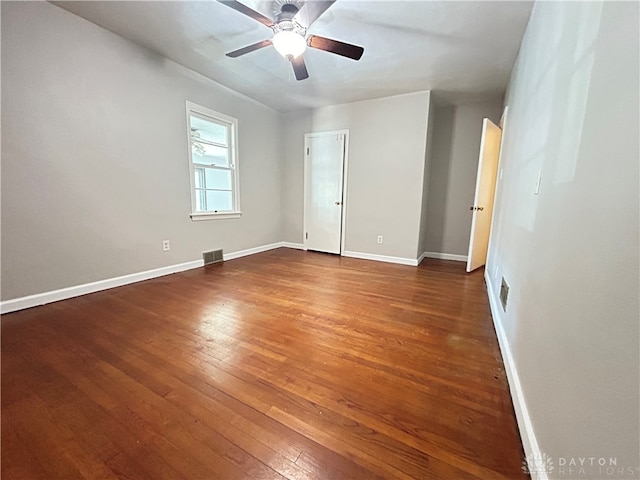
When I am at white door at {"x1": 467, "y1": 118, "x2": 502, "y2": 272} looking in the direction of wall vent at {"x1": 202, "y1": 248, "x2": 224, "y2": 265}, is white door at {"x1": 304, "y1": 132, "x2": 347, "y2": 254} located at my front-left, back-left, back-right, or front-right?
front-right

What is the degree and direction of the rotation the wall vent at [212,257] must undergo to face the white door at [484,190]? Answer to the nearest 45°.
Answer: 0° — it already faces it

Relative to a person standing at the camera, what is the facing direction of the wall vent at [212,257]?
facing the viewer and to the right of the viewer

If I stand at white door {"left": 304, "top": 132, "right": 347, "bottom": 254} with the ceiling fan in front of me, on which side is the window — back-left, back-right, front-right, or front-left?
front-right

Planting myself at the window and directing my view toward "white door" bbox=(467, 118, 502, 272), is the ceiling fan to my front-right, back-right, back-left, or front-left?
front-right

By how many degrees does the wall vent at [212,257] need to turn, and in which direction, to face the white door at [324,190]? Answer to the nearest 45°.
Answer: approximately 45° to its left
